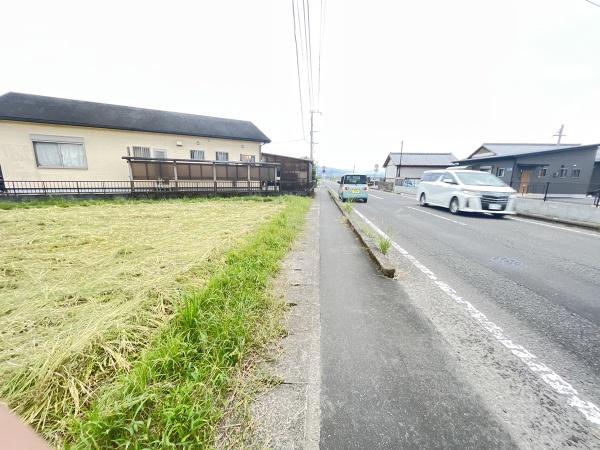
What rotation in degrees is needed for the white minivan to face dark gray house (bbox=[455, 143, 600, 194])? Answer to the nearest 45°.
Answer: approximately 135° to its left

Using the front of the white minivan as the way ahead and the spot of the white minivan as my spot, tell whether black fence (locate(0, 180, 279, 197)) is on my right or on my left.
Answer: on my right

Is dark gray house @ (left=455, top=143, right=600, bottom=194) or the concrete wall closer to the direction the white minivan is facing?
the concrete wall

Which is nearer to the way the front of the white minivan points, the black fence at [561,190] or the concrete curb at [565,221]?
the concrete curb

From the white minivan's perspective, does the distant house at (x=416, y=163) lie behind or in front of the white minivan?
behind

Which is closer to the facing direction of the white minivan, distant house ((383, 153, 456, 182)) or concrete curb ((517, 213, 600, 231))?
the concrete curb

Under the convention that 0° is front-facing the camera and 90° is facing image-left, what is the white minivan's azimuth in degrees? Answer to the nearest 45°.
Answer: approximately 315°

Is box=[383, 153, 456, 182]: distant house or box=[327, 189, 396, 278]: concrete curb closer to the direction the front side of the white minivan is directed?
the concrete curb

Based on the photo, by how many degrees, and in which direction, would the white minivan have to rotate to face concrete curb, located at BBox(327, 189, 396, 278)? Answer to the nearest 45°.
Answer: approximately 45° to its right
